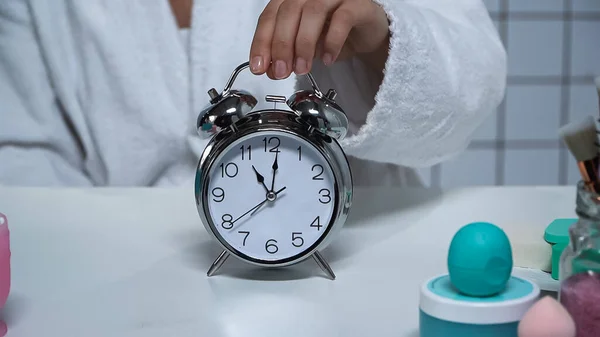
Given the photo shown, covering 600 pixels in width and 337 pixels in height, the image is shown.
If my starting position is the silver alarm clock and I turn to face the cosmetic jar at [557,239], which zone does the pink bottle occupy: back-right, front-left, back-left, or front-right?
back-right

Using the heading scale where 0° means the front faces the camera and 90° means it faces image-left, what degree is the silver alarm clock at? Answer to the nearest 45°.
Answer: approximately 0°
